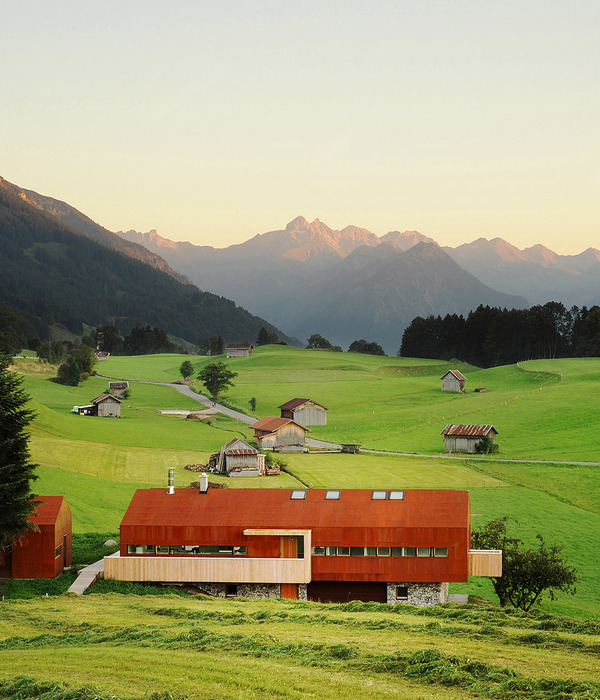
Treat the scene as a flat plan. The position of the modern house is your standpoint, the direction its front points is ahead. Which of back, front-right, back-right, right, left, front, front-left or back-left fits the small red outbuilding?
right

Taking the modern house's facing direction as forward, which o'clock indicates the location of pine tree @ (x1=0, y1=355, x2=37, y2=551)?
The pine tree is roughly at 3 o'clock from the modern house.

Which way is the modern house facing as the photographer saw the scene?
facing the viewer
